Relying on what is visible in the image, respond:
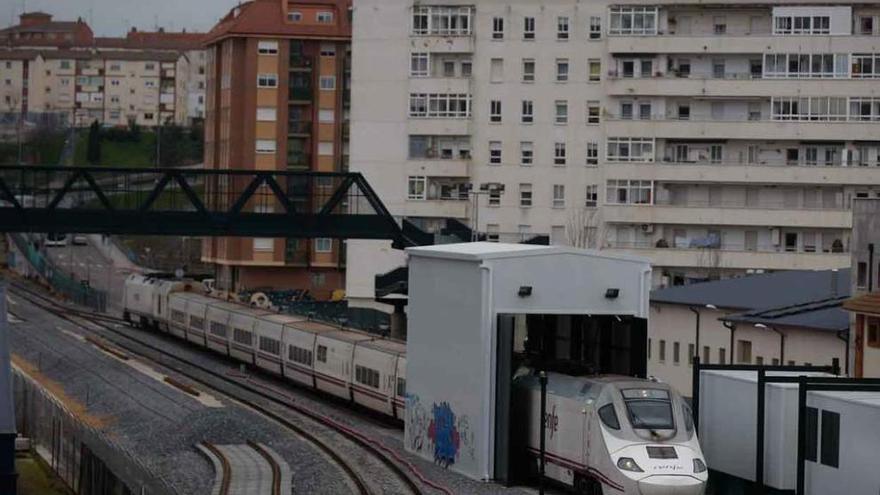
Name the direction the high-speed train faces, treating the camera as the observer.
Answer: facing the viewer and to the right of the viewer

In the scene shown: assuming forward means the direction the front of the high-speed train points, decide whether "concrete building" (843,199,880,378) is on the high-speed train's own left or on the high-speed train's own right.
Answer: on the high-speed train's own left
